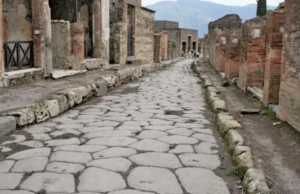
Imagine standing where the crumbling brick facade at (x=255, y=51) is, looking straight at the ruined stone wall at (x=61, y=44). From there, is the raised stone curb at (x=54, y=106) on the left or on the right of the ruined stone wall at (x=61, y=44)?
left

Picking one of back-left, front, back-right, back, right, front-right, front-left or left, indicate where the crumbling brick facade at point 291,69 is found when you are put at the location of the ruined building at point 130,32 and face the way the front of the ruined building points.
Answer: front-right

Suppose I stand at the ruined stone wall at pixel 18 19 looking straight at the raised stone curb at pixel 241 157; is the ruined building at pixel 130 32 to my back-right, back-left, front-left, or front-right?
back-left

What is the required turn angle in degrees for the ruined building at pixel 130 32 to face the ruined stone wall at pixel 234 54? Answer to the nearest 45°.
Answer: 0° — it already faces it

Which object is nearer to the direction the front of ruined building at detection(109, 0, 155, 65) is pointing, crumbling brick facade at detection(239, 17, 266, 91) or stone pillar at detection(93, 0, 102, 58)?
the crumbling brick facade

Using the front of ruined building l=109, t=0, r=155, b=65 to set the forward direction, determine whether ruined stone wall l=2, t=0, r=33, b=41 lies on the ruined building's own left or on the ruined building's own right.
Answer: on the ruined building's own right

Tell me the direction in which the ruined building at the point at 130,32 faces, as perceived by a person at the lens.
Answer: facing the viewer and to the right of the viewer

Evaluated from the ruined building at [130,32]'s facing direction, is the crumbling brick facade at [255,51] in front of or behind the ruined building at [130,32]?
in front

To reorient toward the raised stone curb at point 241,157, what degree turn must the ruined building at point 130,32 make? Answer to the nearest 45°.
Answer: approximately 45° to its right

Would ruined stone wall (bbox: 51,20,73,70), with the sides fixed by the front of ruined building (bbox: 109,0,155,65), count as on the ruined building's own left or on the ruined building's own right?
on the ruined building's own right

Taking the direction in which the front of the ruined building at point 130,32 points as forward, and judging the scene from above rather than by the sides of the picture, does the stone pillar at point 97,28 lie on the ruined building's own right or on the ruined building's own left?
on the ruined building's own right
